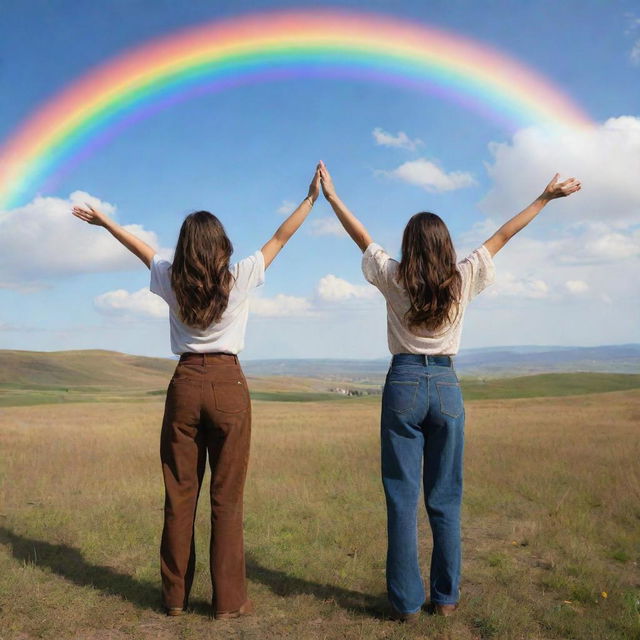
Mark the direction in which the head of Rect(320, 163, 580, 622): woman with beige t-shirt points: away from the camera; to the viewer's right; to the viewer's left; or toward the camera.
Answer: away from the camera

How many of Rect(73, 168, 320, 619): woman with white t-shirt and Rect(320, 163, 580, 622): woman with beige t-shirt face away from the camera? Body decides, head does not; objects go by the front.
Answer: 2

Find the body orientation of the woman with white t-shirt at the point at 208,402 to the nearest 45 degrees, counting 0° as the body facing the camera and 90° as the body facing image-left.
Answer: approximately 180°

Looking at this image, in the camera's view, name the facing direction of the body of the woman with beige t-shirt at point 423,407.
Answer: away from the camera

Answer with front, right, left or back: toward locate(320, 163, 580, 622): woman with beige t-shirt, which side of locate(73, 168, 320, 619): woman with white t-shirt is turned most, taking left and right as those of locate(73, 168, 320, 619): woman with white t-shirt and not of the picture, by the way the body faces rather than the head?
right

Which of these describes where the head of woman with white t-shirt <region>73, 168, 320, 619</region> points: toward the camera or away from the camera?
away from the camera

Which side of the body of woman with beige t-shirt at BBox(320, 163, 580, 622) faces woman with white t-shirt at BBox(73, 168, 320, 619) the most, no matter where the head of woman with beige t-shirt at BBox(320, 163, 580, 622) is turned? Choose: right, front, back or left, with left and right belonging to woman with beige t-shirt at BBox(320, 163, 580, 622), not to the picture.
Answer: left
